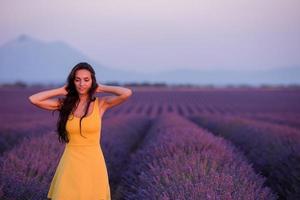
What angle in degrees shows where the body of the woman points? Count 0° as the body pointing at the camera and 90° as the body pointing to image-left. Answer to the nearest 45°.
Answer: approximately 0°

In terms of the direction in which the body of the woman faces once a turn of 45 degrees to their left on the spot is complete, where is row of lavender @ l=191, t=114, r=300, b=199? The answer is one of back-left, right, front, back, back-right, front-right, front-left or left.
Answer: left

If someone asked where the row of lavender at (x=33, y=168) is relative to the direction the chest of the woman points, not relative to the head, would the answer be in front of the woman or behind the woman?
behind

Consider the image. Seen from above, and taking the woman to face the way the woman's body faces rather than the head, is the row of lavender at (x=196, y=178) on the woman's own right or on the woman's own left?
on the woman's own left
